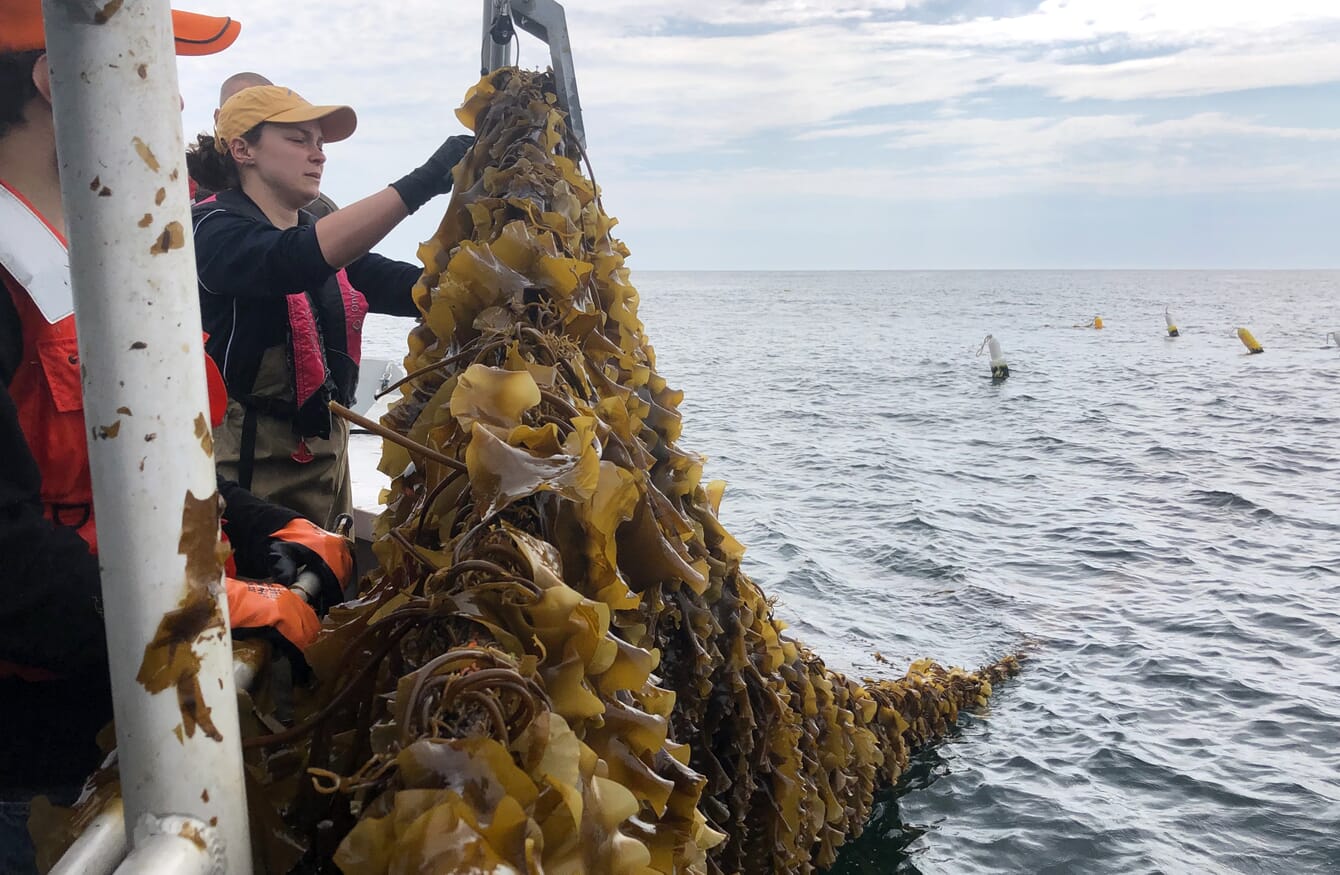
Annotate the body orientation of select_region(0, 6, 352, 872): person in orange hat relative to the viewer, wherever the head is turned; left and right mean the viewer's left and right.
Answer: facing to the right of the viewer

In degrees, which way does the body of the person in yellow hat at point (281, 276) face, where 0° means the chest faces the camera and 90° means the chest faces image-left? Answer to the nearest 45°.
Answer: approximately 315°

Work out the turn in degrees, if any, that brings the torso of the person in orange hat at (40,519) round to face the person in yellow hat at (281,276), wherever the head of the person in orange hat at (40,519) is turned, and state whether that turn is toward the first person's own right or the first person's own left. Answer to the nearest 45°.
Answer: approximately 90° to the first person's own left
